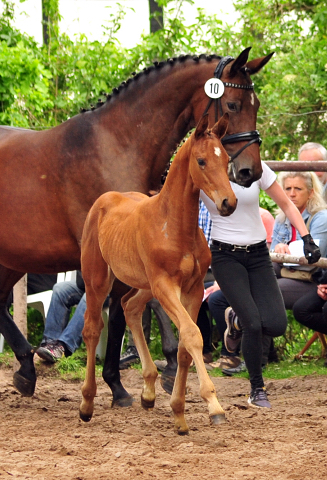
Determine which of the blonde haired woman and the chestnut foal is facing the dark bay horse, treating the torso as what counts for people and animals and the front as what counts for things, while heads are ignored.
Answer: the blonde haired woman

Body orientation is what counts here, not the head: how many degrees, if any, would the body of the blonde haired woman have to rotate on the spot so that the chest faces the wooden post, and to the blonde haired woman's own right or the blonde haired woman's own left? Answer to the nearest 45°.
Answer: approximately 45° to the blonde haired woman's own right

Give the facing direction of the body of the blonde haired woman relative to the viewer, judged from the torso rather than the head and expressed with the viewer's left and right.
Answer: facing the viewer and to the left of the viewer

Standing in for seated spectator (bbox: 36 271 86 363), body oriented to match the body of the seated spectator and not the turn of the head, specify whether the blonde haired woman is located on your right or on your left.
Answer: on your left

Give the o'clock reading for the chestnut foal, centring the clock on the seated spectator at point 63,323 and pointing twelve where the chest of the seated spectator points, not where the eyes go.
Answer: The chestnut foal is roughly at 10 o'clock from the seated spectator.

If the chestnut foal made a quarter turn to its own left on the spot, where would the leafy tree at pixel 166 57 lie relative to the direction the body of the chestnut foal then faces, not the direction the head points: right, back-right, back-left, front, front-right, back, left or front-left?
front-left

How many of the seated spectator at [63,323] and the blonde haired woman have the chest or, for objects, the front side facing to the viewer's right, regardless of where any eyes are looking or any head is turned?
0

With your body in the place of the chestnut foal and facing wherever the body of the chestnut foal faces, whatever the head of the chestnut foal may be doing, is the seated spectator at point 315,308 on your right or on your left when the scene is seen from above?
on your left
